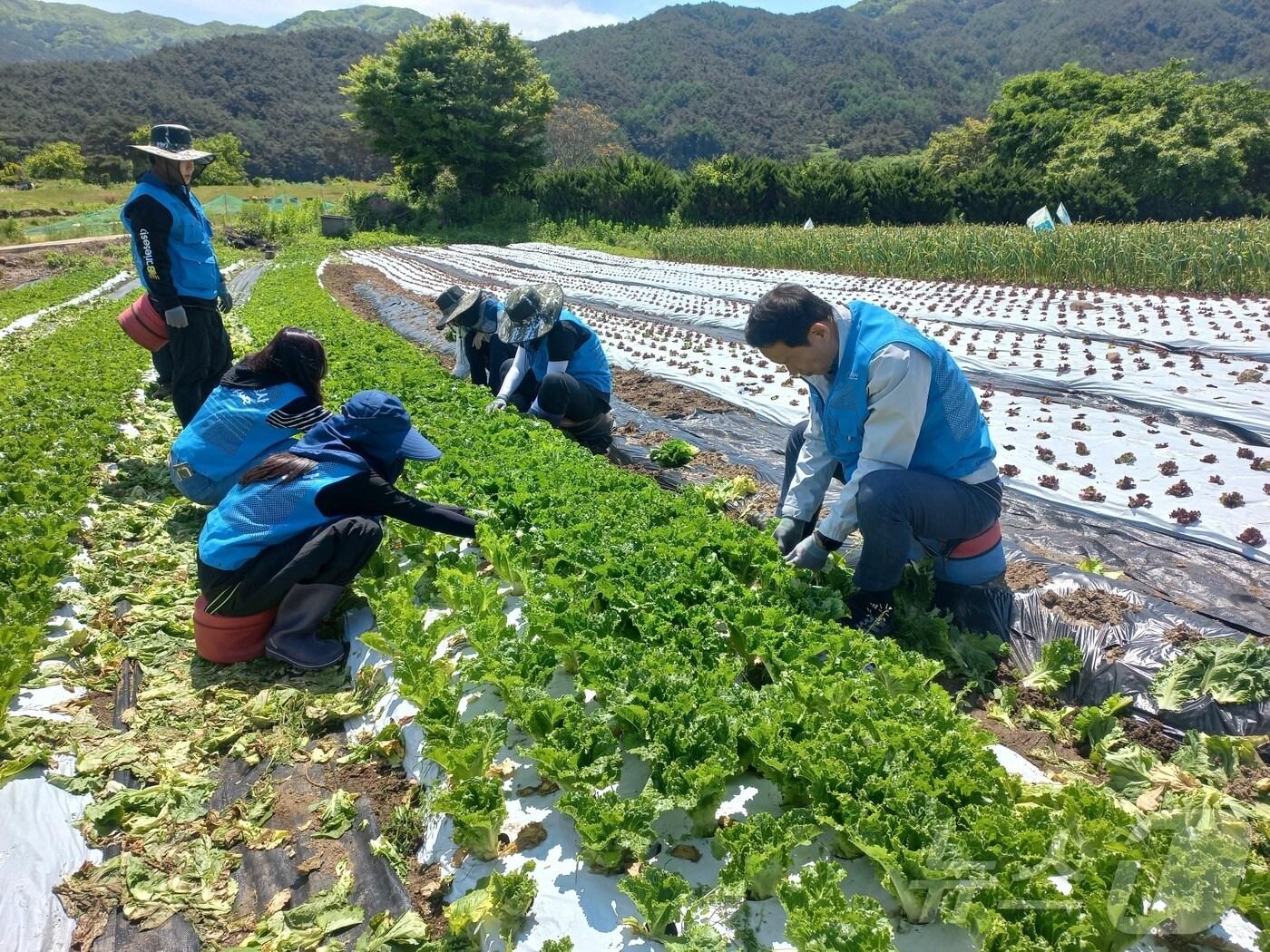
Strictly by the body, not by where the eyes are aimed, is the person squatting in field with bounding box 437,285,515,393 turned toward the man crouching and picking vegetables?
no

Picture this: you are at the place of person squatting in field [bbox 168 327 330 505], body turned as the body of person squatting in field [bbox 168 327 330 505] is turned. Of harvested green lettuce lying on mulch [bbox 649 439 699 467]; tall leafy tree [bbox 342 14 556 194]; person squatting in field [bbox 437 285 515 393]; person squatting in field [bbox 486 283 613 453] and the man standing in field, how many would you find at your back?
0

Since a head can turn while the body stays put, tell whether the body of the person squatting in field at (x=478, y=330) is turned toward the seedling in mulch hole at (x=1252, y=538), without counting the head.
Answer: no

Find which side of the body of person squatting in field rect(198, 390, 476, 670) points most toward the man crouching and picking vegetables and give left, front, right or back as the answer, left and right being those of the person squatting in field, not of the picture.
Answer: front

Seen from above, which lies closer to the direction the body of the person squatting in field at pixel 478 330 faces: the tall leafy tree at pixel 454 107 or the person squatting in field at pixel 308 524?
the person squatting in field

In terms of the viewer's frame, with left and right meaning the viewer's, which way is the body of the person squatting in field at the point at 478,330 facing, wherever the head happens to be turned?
facing the viewer and to the left of the viewer

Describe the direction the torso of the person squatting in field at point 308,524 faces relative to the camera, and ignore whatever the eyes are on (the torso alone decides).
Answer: to the viewer's right

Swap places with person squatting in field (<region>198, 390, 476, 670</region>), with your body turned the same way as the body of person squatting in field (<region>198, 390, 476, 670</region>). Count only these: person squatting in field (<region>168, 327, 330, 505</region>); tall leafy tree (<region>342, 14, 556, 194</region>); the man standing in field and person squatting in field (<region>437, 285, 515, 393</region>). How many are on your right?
0

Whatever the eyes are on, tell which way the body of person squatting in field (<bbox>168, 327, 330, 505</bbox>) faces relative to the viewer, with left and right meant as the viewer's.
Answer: facing away from the viewer and to the right of the viewer

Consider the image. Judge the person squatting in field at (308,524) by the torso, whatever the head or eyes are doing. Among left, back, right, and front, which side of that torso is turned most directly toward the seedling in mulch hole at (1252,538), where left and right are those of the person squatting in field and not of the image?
front

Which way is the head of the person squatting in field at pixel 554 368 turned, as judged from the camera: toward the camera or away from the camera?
toward the camera

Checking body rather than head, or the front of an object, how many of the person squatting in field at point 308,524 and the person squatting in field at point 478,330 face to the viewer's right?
1

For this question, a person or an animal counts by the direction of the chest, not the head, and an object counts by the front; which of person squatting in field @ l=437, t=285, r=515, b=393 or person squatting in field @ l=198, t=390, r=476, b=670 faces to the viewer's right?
person squatting in field @ l=198, t=390, r=476, b=670

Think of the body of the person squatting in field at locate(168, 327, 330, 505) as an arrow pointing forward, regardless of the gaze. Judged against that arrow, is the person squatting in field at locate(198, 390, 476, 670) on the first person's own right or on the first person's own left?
on the first person's own right

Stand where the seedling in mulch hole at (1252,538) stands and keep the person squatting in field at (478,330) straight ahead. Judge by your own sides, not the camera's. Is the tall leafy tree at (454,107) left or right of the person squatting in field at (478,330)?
right

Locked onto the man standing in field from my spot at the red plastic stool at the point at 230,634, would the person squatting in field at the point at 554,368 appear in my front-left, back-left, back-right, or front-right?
front-right

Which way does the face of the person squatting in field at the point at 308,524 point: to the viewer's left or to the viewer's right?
to the viewer's right

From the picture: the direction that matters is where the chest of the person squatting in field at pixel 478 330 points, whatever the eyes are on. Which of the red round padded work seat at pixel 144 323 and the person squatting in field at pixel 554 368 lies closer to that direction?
the red round padded work seat
